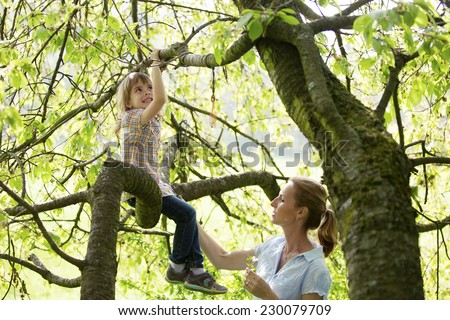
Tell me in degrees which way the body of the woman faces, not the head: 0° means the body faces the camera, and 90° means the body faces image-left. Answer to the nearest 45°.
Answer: approximately 45°

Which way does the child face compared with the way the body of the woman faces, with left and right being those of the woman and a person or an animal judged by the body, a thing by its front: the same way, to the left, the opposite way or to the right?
to the left

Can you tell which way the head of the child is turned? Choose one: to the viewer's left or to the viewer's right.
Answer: to the viewer's right

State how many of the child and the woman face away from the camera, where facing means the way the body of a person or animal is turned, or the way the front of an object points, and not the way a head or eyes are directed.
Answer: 0

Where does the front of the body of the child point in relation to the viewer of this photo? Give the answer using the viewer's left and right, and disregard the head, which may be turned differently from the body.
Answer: facing the viewer and to the right of the viewer

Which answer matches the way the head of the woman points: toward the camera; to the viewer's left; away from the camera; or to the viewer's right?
to the viewer's left

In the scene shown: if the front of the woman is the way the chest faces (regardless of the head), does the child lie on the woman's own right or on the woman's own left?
on the woman's own right

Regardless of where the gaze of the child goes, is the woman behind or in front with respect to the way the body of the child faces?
in front
